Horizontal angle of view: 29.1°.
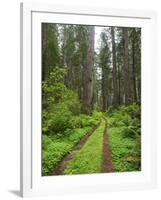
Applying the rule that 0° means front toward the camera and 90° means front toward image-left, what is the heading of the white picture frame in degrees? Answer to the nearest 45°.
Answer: approximately 315°
